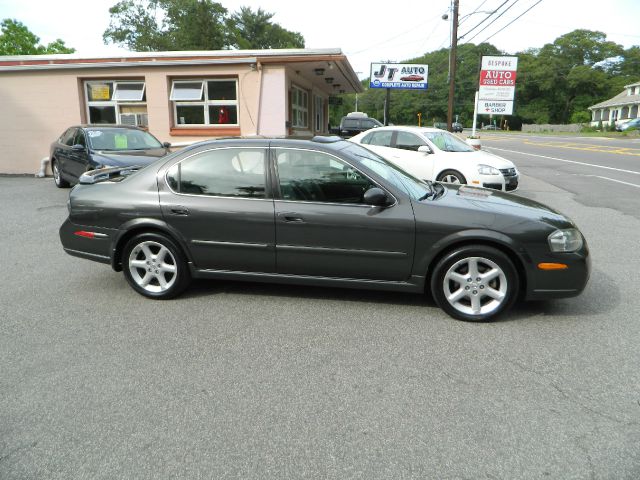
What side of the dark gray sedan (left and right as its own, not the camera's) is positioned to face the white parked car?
left

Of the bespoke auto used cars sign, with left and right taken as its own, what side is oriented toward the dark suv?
right

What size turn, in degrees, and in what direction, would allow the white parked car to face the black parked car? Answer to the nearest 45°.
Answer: approximately 135° to its right

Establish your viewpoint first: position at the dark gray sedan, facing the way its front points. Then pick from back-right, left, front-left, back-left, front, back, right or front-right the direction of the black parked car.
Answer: back-left

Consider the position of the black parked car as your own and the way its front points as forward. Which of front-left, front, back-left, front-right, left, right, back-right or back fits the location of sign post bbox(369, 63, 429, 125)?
left

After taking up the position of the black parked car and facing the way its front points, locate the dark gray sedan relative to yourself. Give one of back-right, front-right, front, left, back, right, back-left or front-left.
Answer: front-right

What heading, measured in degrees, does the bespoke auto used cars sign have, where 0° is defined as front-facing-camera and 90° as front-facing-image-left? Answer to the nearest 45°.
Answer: approximately 0°

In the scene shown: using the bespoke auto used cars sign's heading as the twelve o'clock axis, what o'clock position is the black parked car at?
The black parked car is roughly at 1 o'clock from the bespoke auto used cars sign.

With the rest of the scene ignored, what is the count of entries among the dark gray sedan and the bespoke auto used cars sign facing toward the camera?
1

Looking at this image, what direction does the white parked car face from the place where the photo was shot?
facing the viewer and to the right of the viewer

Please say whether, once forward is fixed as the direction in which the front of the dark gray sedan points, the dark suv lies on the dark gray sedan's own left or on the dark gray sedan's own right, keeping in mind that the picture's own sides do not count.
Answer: on the dark gray sedan's own left

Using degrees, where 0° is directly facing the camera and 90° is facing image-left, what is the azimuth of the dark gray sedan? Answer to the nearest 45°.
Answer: approximately 270°

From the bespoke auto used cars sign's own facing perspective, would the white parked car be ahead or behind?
ahead

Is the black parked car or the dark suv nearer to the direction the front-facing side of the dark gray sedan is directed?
the dark suv
